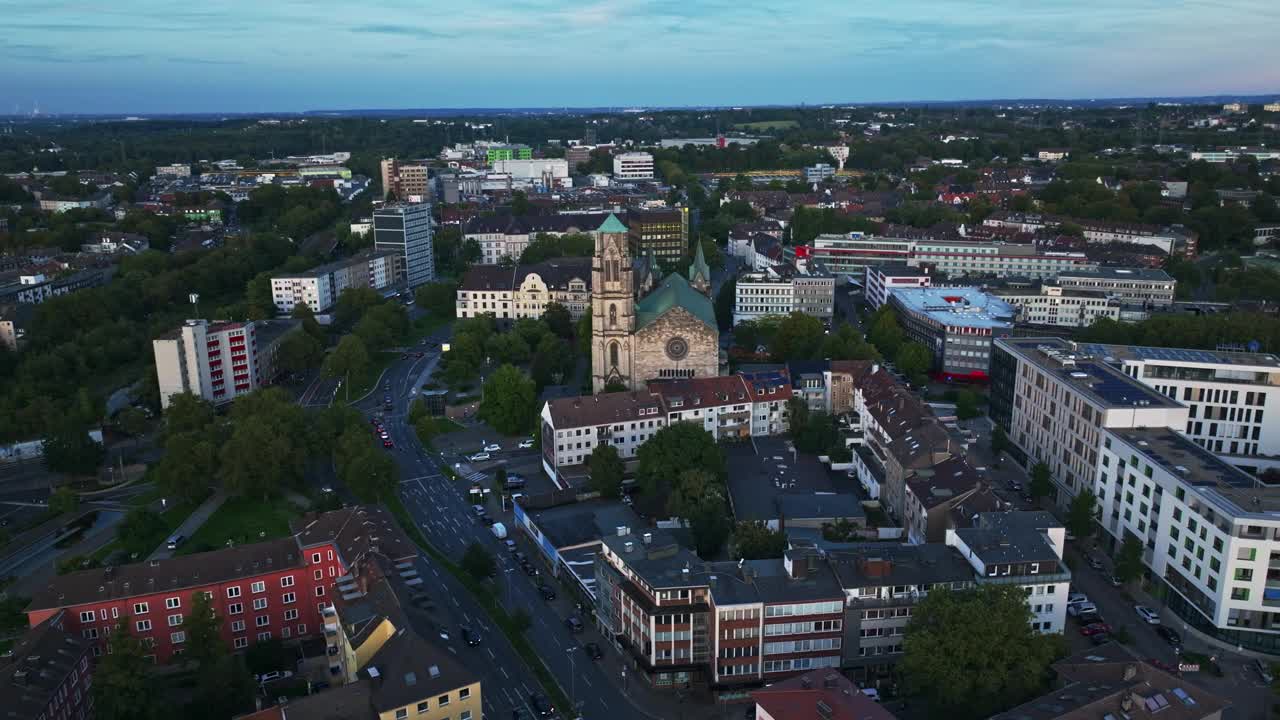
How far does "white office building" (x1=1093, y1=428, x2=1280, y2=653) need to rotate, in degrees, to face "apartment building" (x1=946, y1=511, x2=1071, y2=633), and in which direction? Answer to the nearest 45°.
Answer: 0° — it already faces it

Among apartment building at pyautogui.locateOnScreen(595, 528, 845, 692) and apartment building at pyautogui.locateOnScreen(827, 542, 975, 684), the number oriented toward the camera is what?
2

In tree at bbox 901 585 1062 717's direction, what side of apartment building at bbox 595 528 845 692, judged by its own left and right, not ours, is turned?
left

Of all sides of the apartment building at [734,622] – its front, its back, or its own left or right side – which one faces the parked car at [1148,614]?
left

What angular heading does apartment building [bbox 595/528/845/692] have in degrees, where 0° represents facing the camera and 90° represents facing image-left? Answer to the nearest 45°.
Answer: approximately 0°

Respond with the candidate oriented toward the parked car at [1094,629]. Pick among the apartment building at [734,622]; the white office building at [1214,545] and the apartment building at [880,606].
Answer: the white office building

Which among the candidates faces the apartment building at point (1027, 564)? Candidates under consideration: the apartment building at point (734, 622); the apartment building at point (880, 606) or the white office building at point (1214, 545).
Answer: the white office building
